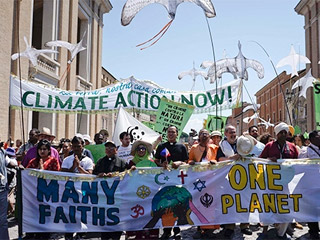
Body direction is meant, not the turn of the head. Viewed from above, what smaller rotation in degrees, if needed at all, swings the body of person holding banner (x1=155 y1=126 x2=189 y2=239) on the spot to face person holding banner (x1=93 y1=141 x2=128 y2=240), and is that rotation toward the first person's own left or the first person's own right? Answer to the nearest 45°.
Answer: approximately 45° to the first person's own right

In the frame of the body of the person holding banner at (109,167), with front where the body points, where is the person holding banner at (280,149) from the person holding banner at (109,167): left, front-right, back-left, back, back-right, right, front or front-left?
left

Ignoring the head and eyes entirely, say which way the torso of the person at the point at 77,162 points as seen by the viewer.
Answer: toward the camera

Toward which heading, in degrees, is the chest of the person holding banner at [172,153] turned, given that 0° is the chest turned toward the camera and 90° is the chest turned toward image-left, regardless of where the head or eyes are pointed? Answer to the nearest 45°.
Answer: approximately 0°

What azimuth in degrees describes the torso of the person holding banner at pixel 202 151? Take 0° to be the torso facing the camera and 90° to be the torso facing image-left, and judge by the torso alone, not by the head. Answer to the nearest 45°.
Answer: approximately 0°

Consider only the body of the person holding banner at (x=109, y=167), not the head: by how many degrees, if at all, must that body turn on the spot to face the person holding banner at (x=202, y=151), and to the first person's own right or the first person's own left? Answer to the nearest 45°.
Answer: approximately 90° to the first person's own left

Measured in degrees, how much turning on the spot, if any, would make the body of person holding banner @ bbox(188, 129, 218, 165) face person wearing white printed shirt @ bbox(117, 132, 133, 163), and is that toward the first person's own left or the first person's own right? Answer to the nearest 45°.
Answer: approximately 135° to the first person's own right

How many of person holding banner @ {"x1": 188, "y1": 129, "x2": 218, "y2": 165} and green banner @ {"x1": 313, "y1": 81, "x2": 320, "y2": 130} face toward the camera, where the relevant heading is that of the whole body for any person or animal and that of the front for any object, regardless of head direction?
2

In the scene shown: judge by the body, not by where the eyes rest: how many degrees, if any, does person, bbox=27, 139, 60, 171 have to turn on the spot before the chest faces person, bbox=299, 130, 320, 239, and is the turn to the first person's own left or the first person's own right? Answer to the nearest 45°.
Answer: approximately 90° to the first person's own left

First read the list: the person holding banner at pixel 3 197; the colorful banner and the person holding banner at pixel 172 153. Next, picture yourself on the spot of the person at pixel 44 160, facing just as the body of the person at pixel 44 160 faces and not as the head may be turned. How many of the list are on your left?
2

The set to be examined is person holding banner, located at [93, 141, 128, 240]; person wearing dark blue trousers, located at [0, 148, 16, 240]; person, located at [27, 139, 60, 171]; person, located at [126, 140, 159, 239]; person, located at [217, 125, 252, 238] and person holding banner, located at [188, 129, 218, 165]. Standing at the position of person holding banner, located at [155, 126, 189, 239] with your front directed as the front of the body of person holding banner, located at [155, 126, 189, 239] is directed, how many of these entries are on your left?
2

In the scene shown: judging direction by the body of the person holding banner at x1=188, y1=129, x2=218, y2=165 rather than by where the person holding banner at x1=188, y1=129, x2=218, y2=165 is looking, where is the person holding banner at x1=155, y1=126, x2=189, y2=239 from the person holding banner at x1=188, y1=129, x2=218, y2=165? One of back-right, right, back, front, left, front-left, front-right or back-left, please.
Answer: right

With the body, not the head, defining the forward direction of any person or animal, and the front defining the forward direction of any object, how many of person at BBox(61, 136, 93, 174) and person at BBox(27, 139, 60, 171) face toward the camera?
2
